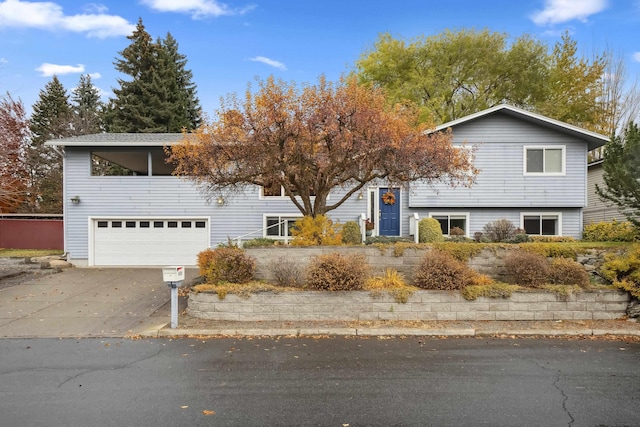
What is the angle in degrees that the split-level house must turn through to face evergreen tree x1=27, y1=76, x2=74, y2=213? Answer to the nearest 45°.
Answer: approximately 135° to its right

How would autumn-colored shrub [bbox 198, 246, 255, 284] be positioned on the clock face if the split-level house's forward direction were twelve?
The autumn-colored shrub is roughly at 12 o'clock from the split-level house.

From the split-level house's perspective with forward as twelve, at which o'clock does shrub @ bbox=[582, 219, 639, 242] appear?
The shrub is roughly at 9 o'clock from the split-level house.

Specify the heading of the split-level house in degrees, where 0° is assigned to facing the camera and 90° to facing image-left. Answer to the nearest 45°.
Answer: approximately 0°

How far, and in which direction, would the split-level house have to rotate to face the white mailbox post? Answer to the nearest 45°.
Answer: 0° — it already faces it

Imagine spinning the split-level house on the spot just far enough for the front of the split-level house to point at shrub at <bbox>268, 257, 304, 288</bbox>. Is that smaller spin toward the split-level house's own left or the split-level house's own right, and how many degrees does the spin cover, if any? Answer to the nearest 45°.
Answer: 0° — it already faces it

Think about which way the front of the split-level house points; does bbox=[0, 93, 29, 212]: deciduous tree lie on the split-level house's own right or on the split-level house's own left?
on the split-level house's own right

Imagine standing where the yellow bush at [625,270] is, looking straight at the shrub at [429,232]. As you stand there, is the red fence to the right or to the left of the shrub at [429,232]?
left

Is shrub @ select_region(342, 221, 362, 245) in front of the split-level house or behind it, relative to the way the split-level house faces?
in front

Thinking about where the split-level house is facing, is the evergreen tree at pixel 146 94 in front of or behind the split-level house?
behind

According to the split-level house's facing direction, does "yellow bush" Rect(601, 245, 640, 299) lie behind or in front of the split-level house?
in front
